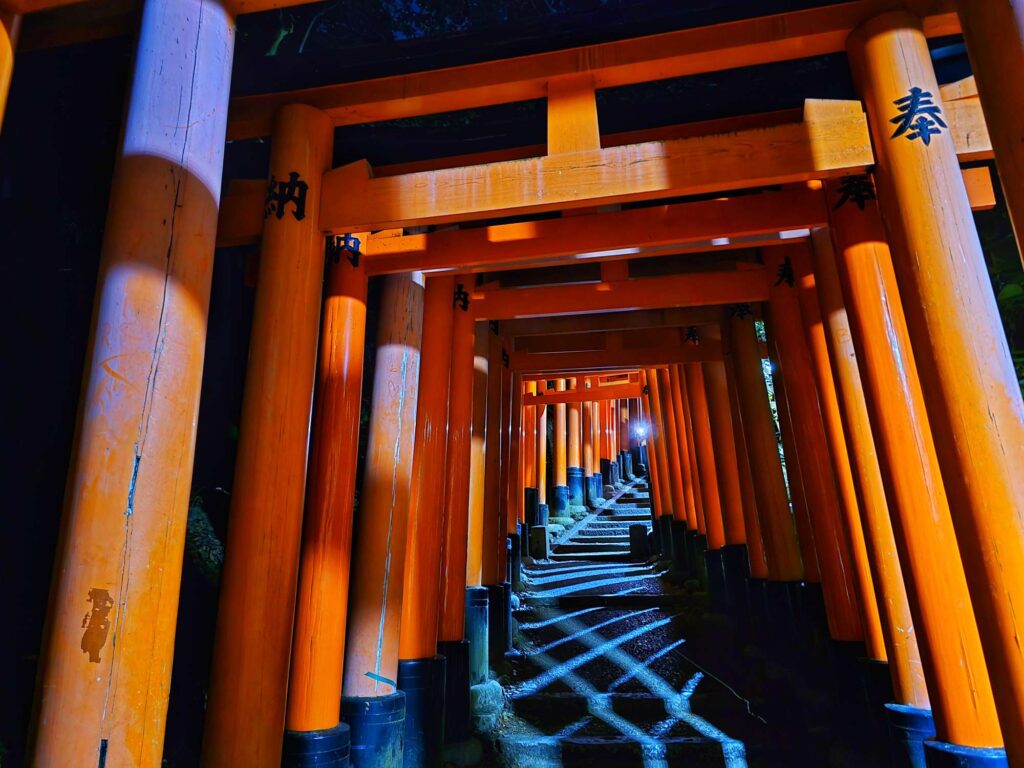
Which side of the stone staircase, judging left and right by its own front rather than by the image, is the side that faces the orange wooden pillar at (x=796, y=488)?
left

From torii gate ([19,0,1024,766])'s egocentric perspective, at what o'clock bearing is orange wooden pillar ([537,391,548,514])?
The orange wooden pillar is roughly at 6 o'clock from the torii gate.

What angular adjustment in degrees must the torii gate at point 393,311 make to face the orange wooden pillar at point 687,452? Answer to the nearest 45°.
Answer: approximately 135° to its left

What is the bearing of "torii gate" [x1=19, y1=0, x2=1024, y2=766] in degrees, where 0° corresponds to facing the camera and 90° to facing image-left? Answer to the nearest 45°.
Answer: approximately 0°

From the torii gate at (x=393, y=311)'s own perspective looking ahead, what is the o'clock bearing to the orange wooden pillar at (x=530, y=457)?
The orange wooden pillar is roughly at 6 o'clock from the torii gate.

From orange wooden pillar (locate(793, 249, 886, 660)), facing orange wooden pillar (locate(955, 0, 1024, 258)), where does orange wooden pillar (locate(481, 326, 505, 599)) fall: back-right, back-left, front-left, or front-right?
back-right

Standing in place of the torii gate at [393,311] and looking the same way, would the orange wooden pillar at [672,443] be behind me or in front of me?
behind

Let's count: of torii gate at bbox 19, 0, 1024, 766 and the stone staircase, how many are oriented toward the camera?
2
